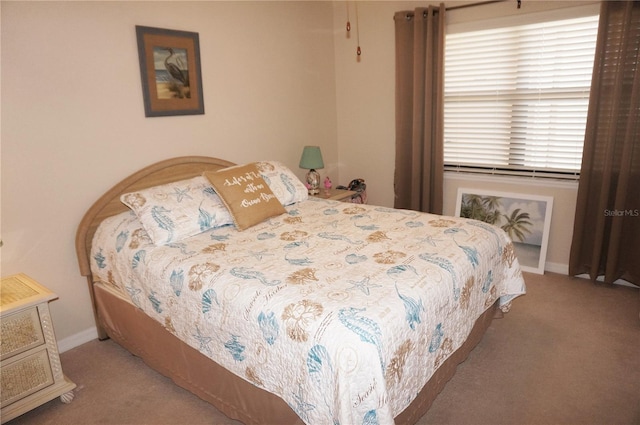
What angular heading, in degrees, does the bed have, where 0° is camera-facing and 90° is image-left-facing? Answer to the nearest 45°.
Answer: approximately 315°

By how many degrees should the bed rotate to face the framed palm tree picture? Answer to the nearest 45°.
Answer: approximately 90° to its left

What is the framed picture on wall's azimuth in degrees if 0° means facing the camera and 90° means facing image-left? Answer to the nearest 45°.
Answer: approximately 315°

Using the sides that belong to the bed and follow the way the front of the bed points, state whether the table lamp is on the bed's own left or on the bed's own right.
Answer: on the bed's own left

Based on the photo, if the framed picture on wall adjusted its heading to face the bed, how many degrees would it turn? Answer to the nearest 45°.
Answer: approximately 45° to its right

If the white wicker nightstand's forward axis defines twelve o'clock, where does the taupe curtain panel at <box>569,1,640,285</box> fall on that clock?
The taupe curtain panel is roughly at 11 o'clock from the white wicker nightstand.

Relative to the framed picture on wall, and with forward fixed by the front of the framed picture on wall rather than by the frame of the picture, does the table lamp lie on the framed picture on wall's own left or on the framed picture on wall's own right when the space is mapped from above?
on the framed picture on wall's own left

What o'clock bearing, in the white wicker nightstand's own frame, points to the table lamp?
The table lamp is roughly at 10 o'clock from the white wicker nightstand.
